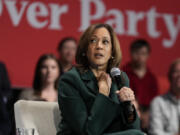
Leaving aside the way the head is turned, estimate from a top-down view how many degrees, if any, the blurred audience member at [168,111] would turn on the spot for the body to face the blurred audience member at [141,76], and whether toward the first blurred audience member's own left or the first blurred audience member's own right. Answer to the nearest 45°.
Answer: approximately 135° to the first blurred audience member's own right

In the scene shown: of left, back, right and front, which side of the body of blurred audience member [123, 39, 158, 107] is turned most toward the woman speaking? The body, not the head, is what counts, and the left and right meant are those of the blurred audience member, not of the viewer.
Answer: front

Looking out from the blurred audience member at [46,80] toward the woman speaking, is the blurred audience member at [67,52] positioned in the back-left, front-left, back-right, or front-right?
back-left

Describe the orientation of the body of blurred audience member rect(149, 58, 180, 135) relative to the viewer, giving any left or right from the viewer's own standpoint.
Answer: facing the viewer

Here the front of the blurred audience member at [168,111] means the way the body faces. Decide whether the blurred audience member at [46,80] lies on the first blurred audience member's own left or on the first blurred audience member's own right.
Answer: on the first blurred audience member's own right

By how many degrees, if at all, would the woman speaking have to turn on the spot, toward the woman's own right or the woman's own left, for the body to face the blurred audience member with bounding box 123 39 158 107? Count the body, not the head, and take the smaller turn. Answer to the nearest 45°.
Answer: approximately 135° to the woman's own left

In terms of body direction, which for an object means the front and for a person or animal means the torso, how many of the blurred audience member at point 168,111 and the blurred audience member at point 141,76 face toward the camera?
2

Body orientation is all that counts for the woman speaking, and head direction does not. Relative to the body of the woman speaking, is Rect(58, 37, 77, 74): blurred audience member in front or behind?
behind

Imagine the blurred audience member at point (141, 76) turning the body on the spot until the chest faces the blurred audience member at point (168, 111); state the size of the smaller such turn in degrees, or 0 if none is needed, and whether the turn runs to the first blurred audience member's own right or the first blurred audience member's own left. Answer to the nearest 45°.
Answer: approximately 45° to the first blurred audience member's own left

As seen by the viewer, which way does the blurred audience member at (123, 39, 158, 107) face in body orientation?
toward the camera

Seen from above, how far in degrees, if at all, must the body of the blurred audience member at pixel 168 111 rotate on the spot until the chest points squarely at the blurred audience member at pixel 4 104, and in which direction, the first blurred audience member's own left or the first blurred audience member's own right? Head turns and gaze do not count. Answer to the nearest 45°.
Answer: approximately 45° to the first blurred audience member's own right

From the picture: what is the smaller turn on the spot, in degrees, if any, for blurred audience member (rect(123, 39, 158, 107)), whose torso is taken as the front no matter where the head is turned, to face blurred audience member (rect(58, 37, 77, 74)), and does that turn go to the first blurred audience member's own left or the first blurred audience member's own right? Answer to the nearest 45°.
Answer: approximately 90° to the first blurred audience member's own right

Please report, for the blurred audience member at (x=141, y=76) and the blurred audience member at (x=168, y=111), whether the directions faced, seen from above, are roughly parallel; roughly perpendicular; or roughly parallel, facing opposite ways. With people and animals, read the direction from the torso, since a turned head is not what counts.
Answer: roughly parallel

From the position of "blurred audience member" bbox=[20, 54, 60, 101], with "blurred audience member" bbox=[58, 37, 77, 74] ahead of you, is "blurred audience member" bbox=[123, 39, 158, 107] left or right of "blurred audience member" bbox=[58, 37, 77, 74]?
right

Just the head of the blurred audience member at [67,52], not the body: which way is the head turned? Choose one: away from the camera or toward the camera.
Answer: toward the camera
